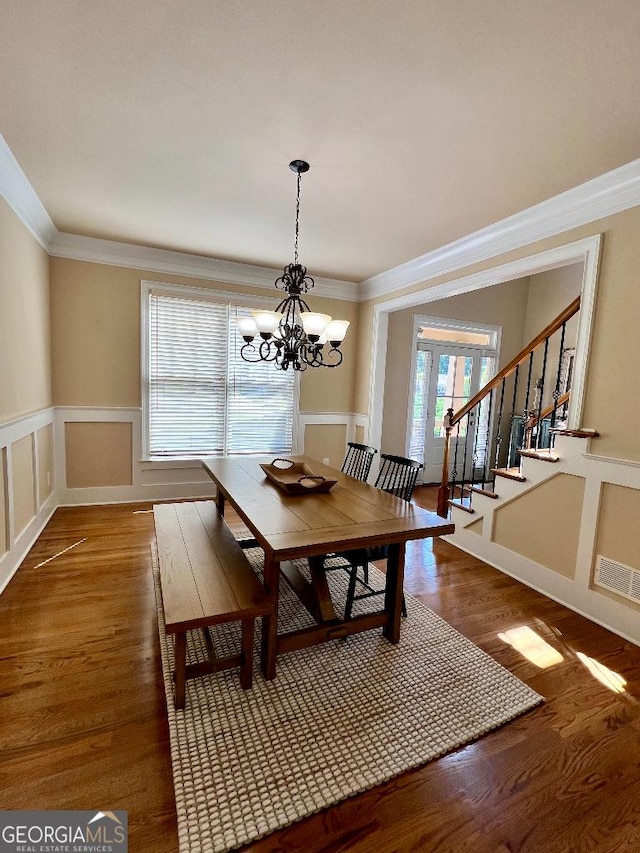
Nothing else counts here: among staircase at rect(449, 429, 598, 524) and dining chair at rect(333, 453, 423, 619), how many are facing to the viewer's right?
0

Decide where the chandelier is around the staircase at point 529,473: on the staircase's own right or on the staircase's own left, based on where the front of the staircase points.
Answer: on the staircase's own left

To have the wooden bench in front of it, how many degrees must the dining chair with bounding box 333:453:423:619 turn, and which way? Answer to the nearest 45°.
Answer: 0° — it already faces it

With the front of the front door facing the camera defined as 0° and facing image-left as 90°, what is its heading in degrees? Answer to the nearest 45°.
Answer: approximately 315°

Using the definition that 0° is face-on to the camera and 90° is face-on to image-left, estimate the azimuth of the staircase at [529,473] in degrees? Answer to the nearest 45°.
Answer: approximately 135°

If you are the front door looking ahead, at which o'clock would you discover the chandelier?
The chandelier is roughly at 2 o'clock from the front door.

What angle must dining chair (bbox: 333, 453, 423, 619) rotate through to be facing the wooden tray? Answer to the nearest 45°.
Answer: approximately 45° to its right

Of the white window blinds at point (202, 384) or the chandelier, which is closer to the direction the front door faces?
the chandelier

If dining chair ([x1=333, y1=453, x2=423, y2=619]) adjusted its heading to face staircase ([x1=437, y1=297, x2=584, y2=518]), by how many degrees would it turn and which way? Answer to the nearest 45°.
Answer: approximately 180°

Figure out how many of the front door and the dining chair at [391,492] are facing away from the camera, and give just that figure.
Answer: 0

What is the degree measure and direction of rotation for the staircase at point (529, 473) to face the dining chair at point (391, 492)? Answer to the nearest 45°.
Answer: approximately 90° to its left

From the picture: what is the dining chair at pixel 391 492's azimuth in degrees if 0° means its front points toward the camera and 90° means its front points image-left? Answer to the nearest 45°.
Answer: approximately 45°

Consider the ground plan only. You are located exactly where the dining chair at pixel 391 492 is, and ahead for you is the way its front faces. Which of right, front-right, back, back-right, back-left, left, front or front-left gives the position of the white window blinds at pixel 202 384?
right

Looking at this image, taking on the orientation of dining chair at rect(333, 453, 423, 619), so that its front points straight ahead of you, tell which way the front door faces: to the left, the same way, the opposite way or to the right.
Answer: to the left
